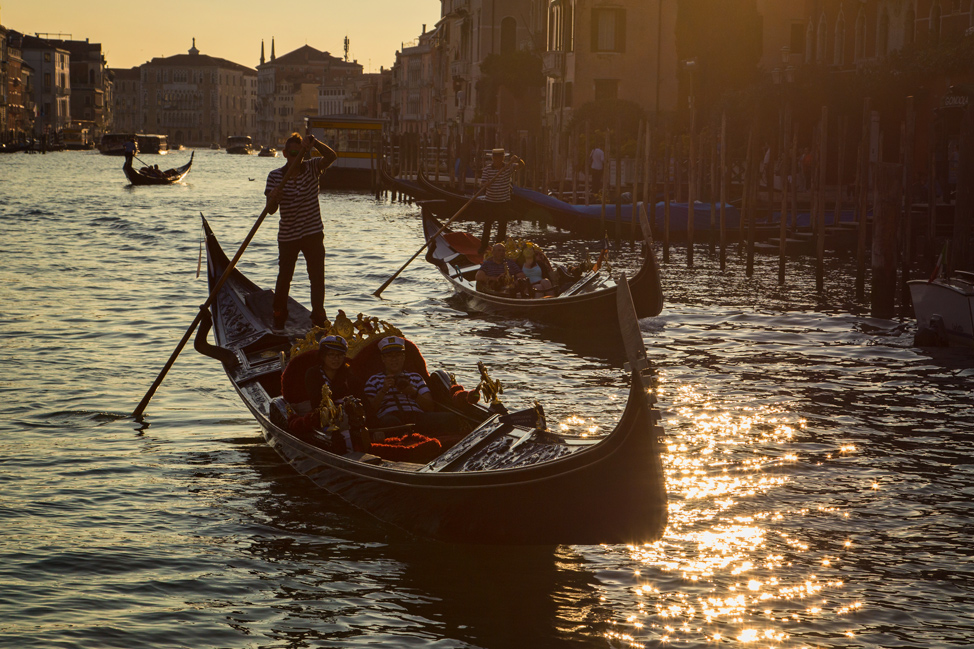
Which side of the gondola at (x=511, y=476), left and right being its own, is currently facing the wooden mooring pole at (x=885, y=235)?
left

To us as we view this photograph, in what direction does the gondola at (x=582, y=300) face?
facing the viewer and to the right of the viewer

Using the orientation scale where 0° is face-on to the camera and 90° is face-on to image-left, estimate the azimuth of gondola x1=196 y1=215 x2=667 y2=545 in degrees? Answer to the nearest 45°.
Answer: approximately 315°

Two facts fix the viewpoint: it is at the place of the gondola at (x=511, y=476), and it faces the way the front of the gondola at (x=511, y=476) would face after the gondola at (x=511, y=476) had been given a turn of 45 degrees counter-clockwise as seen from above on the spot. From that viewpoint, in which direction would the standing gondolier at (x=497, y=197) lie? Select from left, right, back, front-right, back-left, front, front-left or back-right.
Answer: left

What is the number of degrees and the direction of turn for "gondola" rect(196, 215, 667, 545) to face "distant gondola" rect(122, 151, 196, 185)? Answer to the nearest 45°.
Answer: approximately 135° to its left

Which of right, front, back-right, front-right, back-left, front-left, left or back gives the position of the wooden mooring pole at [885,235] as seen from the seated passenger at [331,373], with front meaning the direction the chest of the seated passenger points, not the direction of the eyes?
left

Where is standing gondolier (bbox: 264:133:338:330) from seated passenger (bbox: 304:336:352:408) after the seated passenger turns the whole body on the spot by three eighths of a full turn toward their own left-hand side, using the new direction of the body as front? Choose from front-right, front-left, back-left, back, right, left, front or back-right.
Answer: front

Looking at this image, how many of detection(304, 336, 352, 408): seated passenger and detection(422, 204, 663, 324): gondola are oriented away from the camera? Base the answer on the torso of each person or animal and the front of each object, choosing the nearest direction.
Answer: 0

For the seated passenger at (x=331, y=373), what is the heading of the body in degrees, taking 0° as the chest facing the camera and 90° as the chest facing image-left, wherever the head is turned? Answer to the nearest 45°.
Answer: approximately 315°

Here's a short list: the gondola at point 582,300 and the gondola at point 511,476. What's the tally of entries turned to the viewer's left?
0

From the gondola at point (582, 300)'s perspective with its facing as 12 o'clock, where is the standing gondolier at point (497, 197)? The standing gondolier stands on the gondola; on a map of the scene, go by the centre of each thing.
The standing gondolier is roughly at 7 o'clock from the gondola.

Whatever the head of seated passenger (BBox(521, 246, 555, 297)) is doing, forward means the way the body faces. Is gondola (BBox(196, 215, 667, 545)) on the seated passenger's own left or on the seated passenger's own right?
on the seated passenger's own right

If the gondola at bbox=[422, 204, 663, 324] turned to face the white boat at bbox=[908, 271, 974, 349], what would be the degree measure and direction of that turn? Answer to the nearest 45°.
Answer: approximately 45° to its left

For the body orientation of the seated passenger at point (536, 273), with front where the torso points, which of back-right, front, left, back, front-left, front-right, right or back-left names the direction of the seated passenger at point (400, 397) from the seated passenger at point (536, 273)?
front-right

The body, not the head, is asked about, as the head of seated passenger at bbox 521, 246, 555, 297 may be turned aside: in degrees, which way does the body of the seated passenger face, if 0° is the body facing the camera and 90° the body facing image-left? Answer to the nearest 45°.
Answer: approximately 315°
